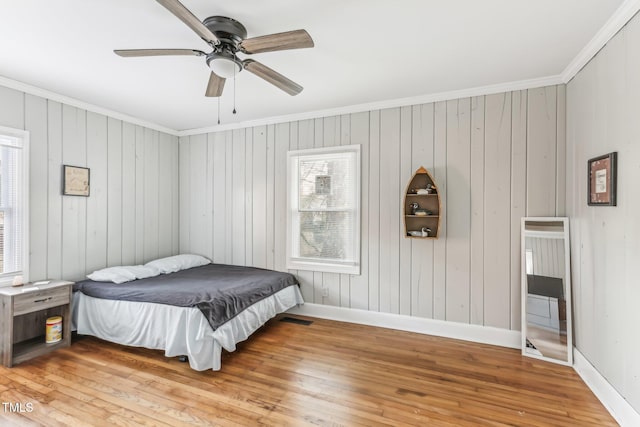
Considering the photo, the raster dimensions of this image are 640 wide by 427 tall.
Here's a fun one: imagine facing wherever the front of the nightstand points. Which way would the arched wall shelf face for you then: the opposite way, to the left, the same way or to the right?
to the right

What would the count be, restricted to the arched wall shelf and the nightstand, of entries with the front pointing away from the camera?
0

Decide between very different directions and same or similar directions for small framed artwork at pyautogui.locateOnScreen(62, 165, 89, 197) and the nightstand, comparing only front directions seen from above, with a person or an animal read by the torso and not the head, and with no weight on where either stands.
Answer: same or similar directions

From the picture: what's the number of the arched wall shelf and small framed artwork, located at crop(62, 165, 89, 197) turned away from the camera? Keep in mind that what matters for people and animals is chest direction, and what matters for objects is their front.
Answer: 0

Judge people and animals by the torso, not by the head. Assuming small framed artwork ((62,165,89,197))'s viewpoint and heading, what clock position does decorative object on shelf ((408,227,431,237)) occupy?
The decorative object on shelf is roughly at 12 o'clock from the small framed artwork.

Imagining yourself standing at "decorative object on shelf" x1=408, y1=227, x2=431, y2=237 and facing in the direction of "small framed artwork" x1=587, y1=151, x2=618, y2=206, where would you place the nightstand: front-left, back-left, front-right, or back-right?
back-right

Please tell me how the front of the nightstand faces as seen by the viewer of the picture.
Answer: facing the viewer and to the right of the viewer

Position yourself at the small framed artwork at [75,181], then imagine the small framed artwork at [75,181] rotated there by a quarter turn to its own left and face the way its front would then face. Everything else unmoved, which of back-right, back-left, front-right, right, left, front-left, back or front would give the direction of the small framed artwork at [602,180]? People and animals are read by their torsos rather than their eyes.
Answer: right

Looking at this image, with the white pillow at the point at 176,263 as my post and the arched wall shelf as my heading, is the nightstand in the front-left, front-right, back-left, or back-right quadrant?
back-right

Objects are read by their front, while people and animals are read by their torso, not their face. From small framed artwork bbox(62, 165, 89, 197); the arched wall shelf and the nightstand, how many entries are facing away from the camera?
0

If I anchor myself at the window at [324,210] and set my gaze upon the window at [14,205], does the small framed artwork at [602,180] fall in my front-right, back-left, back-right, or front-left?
back-left

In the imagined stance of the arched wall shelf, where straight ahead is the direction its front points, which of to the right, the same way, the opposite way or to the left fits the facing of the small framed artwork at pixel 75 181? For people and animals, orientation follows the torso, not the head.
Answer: to the left

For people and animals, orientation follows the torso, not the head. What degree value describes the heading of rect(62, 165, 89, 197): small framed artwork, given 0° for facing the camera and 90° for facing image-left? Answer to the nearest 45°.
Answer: approximately 315°

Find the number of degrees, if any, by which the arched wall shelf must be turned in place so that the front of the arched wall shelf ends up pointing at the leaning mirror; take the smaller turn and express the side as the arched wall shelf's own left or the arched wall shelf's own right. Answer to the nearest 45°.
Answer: approximately 90° to the arched wall shelf's own left

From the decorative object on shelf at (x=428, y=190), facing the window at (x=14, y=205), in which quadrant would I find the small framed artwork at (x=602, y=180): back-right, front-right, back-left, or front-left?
back-left

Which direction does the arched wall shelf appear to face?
toward the camera

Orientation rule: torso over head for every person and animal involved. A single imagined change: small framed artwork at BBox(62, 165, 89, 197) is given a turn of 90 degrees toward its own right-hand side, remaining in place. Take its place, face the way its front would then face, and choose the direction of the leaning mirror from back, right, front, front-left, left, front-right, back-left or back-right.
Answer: left

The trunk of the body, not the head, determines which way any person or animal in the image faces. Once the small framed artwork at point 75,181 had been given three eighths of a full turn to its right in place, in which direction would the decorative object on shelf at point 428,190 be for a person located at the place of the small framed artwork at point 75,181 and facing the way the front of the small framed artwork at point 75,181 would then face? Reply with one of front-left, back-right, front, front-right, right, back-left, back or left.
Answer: back-left

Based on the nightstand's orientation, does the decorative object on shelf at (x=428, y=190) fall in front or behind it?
in front

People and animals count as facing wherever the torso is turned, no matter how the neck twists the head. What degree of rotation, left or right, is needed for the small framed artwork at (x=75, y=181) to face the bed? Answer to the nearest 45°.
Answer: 0° — it already faces it
